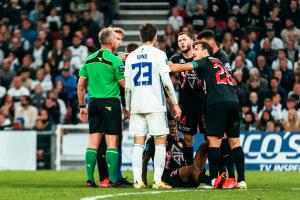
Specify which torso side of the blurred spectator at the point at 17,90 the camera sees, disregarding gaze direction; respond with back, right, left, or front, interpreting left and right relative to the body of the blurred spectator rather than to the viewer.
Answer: front

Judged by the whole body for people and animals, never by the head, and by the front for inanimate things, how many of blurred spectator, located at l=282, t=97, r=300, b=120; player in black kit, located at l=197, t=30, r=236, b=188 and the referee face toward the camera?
1

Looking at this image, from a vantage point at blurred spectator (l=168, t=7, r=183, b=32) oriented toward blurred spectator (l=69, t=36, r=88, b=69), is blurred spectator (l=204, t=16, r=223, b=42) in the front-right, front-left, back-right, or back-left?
back-left

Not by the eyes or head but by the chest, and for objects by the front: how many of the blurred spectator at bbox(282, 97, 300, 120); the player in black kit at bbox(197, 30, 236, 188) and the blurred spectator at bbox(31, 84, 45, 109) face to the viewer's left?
1

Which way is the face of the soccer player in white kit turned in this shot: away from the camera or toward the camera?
away from the camera

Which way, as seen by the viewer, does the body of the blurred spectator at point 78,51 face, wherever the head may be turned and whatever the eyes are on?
toward the camera

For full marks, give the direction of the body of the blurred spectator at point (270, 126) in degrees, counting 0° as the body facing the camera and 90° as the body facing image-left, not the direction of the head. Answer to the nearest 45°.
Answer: approximately 0°

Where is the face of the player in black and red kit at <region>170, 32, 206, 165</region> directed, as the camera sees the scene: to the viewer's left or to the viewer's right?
to the viewer's left

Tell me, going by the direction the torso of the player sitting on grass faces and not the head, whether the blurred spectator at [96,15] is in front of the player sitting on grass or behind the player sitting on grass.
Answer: behind

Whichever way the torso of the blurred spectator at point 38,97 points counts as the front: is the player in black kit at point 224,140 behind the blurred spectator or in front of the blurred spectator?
in front

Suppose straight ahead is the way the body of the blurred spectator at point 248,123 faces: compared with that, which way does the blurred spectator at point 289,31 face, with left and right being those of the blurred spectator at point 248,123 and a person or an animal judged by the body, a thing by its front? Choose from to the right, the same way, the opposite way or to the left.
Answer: the same way

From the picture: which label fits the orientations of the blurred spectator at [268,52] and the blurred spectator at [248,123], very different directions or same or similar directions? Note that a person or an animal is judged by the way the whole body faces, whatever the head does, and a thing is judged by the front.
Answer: same or similar directions
